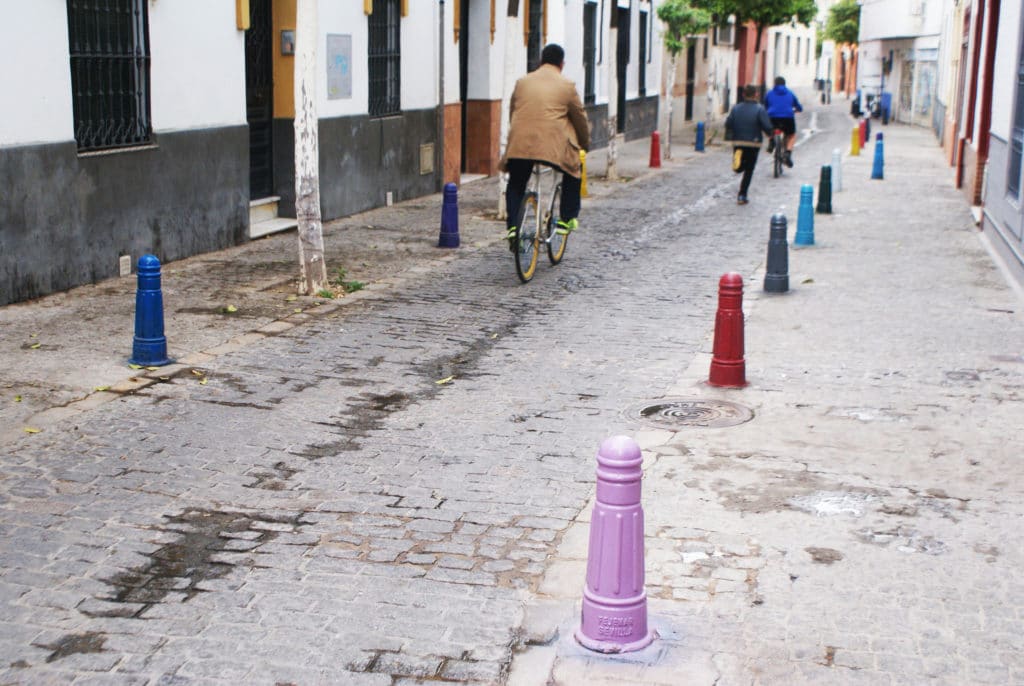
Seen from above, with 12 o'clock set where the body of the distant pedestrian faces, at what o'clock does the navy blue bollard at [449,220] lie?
The navy blue bollard is roughly at 7 o'clock from the distant pedestrian.

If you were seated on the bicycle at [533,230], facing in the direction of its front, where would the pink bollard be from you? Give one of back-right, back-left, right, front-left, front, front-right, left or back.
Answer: back-right

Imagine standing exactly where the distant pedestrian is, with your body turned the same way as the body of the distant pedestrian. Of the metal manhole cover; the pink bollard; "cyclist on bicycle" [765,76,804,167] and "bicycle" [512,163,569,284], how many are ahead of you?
1

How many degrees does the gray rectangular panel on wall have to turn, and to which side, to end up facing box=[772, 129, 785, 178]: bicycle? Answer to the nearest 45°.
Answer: approximately 90° to its left

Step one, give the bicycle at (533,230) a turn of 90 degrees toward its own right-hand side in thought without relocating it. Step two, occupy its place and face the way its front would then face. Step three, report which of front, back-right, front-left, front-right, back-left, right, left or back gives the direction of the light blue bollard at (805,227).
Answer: left

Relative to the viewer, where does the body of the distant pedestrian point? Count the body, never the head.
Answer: away from the camera

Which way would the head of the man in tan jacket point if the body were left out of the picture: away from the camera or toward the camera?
away from the camera

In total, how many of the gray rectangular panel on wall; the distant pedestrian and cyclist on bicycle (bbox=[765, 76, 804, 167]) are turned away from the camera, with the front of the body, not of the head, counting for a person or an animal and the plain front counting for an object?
2

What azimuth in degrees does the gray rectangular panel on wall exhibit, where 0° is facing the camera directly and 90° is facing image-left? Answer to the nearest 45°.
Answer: approximately 315°

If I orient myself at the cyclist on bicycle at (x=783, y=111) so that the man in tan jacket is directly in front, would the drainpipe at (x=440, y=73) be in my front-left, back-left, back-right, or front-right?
front-right

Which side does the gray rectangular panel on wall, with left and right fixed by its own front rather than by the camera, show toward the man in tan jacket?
front

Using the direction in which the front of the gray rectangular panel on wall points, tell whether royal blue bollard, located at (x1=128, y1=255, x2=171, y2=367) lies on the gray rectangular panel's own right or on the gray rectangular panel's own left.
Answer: on the gray rectangular panel's own right

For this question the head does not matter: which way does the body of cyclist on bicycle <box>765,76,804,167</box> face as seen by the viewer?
away from the camera

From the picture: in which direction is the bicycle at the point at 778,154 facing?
away from the camera

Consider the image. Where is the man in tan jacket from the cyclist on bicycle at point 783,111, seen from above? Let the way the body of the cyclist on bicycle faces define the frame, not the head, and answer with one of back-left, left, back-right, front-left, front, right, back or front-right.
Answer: back

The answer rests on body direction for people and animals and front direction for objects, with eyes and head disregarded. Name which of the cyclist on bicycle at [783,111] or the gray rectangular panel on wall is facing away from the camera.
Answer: the cyclist on bicycle

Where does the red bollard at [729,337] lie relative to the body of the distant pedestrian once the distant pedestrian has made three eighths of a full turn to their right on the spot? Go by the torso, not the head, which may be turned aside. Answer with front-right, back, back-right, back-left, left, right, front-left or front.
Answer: front-right

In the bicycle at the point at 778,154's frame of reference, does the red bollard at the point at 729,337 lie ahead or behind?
behind

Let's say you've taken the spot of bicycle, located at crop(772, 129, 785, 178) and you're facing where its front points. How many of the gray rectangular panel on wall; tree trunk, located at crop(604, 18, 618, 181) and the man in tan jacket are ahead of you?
0

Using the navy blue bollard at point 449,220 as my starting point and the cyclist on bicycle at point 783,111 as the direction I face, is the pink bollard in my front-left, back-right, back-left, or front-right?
back-right

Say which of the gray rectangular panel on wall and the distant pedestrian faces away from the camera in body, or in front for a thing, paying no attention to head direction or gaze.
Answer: the distant pedestrian
